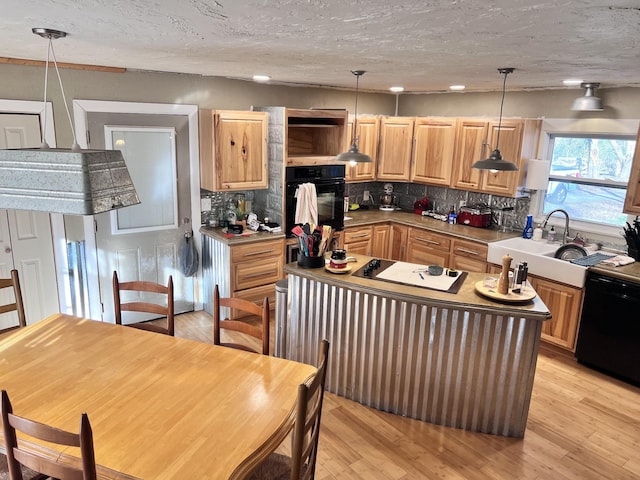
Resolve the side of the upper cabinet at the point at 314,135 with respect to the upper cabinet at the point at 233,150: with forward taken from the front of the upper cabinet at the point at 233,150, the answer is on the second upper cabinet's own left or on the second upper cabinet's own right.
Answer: on the second upper cabinet's own left

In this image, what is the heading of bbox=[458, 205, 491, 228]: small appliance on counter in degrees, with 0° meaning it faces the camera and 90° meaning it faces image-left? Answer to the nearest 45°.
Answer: approximately 45°

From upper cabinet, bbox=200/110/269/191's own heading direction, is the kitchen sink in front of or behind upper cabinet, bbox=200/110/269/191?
in front

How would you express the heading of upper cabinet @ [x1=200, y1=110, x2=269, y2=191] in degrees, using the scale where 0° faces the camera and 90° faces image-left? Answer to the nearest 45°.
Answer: approximately 315°

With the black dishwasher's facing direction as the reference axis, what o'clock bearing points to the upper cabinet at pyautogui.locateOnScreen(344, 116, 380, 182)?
The upper cabinet is roughly at 2 o'clock from the black dishwasher.

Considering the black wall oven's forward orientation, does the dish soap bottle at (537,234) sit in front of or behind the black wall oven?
in front

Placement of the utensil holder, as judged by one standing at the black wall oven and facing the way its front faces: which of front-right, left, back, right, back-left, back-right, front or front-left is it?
front-right

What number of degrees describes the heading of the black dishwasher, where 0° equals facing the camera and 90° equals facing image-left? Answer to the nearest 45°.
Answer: approximately 45°

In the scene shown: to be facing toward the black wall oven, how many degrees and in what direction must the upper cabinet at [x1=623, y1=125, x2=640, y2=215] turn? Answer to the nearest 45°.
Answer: approximately 45° to its right
